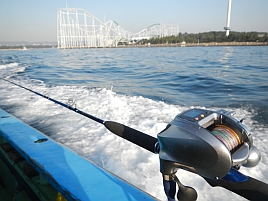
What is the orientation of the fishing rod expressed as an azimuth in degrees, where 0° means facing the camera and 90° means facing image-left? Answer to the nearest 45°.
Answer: approximately 135°
